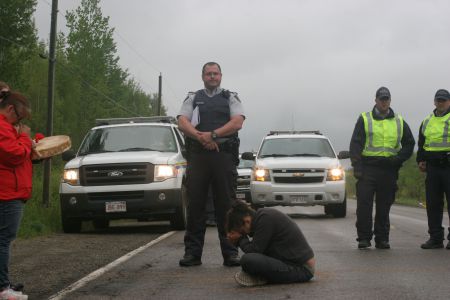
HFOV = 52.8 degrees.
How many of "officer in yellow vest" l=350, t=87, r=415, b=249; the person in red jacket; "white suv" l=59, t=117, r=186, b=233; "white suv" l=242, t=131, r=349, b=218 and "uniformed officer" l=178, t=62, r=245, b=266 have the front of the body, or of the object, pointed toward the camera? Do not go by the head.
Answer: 4

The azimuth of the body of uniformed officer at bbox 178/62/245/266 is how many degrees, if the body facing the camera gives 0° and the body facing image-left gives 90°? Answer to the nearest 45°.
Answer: approximately 0°

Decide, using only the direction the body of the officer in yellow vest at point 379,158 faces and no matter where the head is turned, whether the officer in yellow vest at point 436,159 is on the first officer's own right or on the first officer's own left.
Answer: on the first officer's own left

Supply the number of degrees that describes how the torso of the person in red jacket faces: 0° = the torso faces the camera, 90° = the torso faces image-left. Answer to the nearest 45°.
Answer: approximately 270°

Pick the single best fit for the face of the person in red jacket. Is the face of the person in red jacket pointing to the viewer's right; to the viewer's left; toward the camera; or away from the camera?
to the viewer's right
